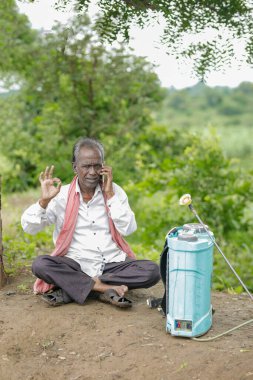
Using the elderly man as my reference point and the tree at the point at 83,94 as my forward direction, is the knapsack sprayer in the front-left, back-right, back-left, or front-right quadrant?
back-right

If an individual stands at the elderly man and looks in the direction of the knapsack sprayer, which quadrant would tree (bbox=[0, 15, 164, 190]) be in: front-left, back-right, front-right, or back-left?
back-left

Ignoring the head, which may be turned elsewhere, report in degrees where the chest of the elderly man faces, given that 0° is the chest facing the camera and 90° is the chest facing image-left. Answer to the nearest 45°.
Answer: approximately 0°

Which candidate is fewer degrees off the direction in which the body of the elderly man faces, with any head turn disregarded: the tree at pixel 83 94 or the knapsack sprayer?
the knapsack sprayer

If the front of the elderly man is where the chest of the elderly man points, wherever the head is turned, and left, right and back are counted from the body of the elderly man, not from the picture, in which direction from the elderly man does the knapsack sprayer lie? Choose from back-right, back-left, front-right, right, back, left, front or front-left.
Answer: front-left

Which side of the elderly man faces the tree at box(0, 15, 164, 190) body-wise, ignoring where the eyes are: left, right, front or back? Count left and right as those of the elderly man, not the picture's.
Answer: back
